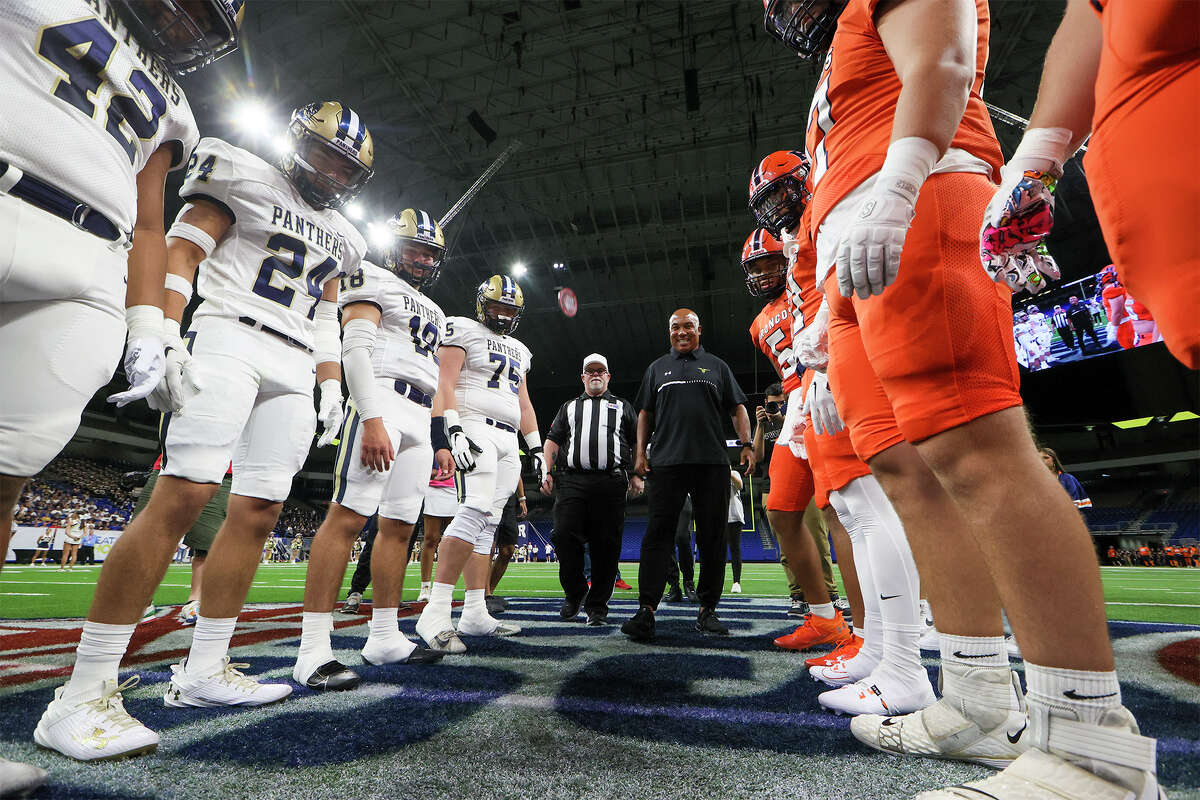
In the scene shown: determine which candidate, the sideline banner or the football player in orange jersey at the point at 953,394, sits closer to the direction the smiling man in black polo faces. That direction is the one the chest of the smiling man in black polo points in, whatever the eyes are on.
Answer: the football player in orange jersey

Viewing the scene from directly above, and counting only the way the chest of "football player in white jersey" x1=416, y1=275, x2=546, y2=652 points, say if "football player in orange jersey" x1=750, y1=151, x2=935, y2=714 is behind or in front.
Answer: in front

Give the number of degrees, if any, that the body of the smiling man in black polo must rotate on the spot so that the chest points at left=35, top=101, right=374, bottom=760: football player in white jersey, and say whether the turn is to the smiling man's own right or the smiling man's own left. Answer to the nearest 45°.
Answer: approximately 45° to the smiling man's own right

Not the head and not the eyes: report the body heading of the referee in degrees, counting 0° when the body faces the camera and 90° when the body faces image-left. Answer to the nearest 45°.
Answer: approximately 0°

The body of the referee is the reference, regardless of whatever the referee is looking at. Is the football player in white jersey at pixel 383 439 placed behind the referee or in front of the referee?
in front

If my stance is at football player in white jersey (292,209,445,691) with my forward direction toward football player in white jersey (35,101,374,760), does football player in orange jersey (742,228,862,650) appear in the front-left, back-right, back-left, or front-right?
back-left

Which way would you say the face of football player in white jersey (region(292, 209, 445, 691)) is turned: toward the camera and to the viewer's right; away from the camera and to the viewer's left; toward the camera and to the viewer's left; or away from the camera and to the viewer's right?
toward the camera and to the viewer's right

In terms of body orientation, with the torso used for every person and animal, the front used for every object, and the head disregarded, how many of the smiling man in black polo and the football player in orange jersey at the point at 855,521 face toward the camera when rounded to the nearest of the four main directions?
1

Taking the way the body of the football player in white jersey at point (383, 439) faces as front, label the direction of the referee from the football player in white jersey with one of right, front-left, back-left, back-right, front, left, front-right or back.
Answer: left

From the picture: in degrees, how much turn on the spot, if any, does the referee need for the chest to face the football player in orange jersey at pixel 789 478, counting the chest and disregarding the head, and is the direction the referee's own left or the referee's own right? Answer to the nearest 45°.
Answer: approximately 45° to the referee's own left

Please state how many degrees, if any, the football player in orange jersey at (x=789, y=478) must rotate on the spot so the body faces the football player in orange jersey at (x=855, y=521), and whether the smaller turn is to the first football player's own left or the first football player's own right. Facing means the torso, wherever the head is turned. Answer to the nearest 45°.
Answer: approximately 45° to the first football player's own left
